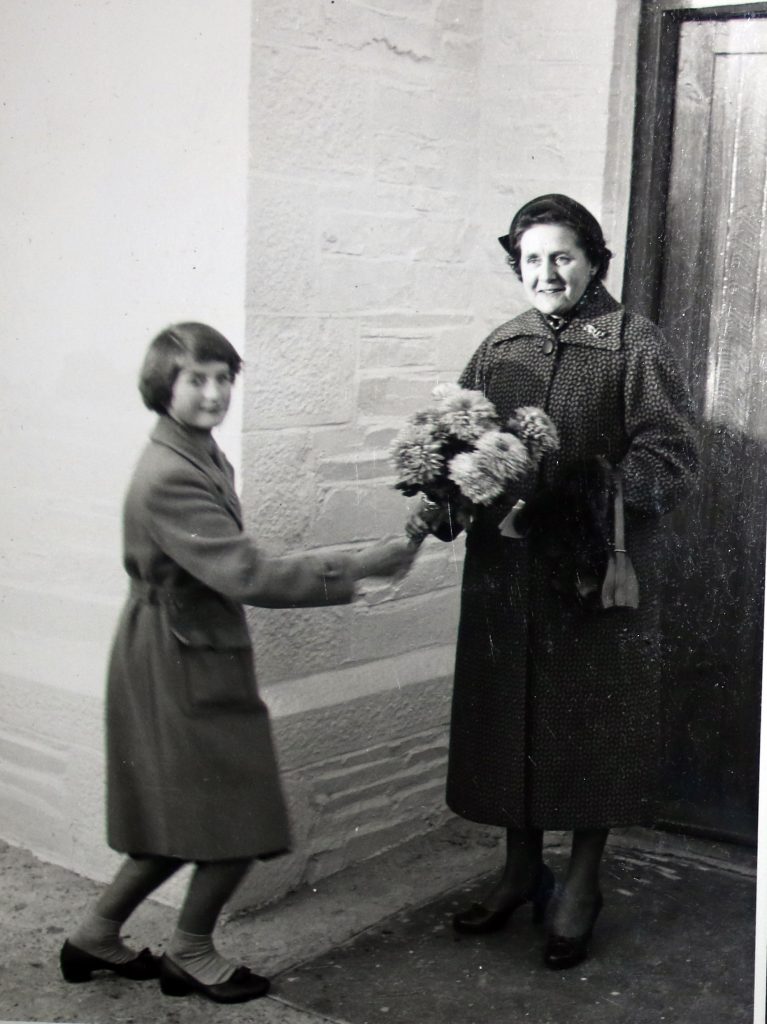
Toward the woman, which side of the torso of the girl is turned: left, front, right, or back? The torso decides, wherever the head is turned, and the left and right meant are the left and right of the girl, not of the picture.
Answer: front

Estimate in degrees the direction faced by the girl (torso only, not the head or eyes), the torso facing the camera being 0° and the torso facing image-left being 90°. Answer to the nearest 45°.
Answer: approximately 270°

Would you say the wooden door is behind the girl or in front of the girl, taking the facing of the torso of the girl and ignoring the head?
in front
